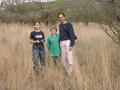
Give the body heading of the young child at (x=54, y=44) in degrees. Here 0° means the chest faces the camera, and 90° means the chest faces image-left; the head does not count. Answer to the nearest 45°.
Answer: approximately 0°
